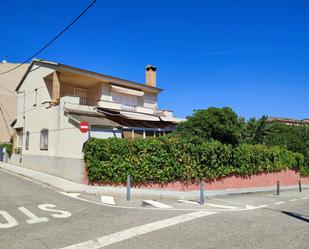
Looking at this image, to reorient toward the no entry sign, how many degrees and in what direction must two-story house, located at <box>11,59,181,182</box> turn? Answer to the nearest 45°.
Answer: approximately 45° to its right

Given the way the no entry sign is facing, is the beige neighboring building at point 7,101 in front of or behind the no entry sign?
behind

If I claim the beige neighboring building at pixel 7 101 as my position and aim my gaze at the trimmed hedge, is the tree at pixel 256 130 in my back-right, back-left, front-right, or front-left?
front-left

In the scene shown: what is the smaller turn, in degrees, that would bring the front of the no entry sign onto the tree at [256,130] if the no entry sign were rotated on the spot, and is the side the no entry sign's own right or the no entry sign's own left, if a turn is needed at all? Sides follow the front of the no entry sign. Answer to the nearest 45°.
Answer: approximately 135° to the no entry sign's own left

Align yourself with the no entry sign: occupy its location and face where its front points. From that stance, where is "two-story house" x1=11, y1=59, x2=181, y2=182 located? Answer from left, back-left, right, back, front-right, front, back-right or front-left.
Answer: back

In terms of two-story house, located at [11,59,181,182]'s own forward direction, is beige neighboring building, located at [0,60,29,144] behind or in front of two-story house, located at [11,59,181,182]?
behind

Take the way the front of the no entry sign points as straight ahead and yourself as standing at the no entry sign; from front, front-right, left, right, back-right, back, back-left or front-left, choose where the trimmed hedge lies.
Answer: left

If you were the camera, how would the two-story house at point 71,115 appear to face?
facing the viewer and to the right of the viewer

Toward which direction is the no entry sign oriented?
toward the camera

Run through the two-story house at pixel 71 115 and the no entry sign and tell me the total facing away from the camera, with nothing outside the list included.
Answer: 0

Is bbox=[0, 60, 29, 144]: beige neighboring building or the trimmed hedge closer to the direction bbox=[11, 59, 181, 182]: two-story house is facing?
the trimmed hedge
